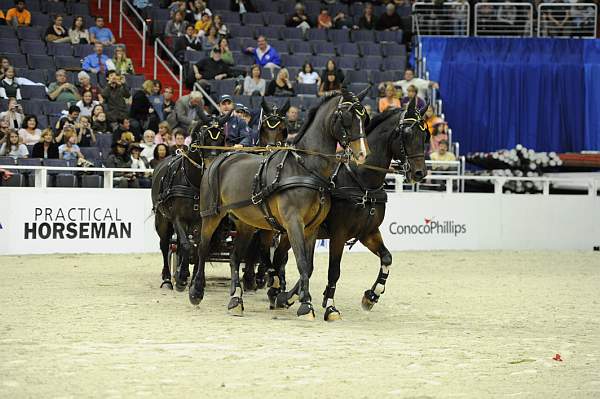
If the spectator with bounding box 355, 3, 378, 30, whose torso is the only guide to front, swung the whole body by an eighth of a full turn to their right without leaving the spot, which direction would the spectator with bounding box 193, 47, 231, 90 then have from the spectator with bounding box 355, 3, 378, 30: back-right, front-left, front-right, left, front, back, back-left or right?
front

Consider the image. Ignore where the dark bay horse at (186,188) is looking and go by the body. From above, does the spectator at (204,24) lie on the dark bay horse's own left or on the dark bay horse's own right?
on the dark bay horse's own left

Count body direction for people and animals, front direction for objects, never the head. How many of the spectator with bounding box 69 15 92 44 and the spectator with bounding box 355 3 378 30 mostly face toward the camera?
2

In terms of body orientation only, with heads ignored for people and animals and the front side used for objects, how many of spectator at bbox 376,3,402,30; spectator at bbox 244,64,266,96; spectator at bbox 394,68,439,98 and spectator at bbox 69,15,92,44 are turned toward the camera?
4

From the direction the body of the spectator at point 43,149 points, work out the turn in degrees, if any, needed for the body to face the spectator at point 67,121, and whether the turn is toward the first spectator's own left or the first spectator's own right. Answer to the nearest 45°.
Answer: approximately 90° to the first spectator's own left

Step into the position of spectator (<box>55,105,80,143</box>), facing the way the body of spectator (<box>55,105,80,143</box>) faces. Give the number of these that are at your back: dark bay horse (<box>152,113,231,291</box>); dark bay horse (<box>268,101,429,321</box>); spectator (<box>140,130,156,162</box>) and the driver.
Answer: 0

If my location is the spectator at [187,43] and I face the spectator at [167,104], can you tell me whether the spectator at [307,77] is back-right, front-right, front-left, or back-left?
front-left

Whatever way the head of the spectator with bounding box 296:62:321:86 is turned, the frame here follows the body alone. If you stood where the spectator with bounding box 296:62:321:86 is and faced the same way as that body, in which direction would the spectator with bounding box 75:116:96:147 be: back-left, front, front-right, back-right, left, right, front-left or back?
front-right

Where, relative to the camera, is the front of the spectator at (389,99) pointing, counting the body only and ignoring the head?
toward the camera

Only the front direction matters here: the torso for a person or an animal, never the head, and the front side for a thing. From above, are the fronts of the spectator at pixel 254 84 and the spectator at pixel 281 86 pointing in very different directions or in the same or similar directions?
same or similar directions

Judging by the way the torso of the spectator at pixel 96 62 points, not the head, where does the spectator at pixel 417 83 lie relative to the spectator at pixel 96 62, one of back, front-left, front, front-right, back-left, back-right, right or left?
front-left

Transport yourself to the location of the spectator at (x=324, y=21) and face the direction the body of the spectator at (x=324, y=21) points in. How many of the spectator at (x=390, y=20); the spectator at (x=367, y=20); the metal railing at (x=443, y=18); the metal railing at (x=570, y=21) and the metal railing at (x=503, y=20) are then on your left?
5

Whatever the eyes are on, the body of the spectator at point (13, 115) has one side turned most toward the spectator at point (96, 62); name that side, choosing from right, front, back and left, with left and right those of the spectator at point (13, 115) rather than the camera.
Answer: left

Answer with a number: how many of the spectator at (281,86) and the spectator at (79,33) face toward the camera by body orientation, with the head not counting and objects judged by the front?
2

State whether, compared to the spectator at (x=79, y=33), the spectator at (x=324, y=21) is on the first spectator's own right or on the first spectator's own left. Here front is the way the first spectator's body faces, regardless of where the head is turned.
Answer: on the first spectator's own left

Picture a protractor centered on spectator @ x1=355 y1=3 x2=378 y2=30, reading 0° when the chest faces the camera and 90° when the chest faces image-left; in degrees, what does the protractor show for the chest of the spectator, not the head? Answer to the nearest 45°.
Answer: approximately 0°

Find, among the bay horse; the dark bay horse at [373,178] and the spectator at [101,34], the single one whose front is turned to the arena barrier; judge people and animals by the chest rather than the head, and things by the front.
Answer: the spectator

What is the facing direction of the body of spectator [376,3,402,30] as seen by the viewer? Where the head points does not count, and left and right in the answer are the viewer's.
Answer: facing the viewer

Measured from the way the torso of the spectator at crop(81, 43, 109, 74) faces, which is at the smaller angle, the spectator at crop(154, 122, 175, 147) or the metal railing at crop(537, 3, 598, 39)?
the spectator

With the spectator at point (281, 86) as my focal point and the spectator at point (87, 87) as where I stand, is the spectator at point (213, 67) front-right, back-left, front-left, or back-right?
front-left

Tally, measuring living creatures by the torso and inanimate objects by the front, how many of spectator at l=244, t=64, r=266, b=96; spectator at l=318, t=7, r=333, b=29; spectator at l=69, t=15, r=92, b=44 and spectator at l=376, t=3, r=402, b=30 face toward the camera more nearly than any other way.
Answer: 4
